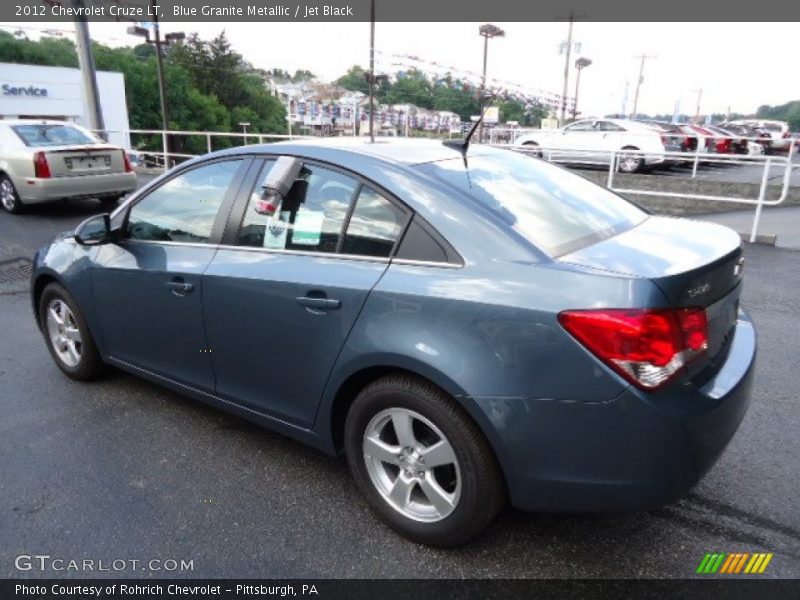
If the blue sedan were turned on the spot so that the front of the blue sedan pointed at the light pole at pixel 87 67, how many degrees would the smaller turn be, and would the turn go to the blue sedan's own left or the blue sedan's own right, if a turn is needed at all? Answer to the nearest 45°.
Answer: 0° — it already faces it

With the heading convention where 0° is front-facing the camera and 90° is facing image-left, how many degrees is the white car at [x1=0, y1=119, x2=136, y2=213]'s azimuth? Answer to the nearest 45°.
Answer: approximately 135°

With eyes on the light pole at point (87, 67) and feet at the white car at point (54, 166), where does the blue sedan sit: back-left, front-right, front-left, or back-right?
back-right

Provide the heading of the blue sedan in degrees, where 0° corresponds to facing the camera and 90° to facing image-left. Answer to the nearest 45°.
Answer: approximately 135°
